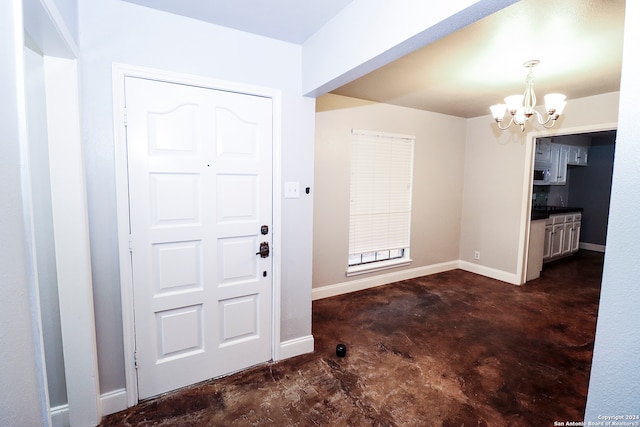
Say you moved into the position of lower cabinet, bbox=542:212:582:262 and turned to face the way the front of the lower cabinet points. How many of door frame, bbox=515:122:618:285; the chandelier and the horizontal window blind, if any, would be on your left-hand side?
0

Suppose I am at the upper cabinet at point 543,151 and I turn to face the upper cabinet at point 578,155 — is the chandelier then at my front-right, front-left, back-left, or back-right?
back-right

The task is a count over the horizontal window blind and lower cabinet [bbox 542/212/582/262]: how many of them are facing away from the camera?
0

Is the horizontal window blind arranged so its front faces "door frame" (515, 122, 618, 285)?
no

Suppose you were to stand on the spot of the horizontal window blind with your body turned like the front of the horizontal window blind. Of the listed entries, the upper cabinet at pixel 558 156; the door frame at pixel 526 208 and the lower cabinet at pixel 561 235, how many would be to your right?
0

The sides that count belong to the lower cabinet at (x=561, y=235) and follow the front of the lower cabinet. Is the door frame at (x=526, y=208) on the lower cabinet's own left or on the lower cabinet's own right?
on the lower cabinet's own right

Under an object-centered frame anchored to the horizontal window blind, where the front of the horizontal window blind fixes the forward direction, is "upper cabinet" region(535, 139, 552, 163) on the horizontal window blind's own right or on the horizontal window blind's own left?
on the horizontal window blind's own left

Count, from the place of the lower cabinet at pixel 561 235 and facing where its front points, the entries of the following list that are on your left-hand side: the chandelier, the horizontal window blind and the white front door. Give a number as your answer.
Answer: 0

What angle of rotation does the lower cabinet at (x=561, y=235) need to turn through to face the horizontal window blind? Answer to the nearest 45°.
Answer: approximately 90° to its right

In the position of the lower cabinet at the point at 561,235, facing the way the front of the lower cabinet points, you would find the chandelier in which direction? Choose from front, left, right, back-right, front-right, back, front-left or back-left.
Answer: front-right

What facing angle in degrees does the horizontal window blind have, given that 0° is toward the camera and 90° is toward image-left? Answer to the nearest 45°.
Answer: approximately 315°

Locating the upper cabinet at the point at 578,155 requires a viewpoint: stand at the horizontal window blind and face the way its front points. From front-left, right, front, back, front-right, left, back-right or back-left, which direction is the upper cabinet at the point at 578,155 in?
left

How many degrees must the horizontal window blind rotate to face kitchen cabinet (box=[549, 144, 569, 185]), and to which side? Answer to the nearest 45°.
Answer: approximately 90° to its left

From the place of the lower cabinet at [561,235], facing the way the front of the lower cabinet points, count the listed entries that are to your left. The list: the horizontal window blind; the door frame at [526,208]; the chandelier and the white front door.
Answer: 0
